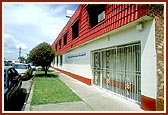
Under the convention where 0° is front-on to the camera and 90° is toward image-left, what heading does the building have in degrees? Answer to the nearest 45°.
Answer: approximately 45°
